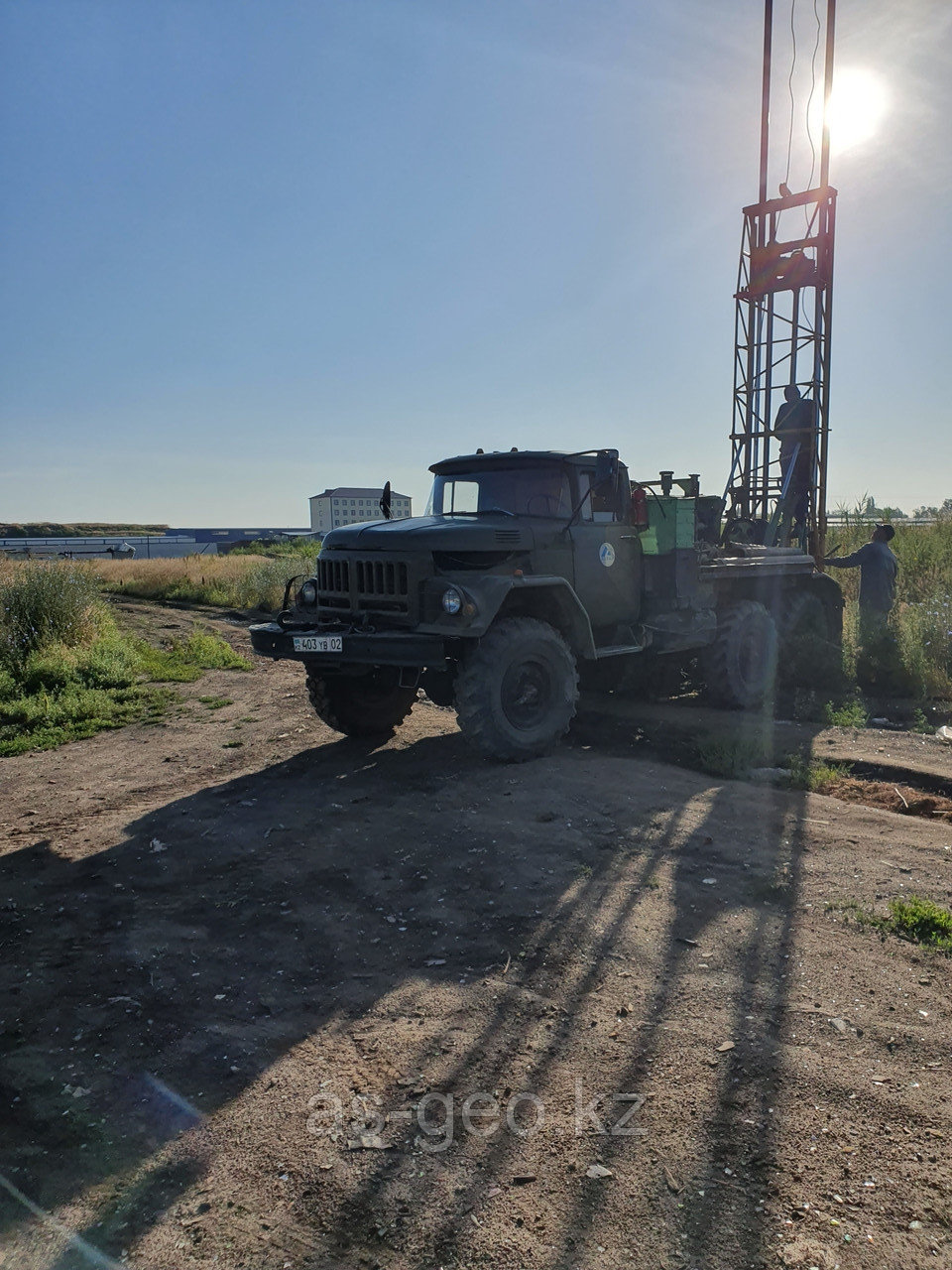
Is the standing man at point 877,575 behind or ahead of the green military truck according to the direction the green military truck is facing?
behind

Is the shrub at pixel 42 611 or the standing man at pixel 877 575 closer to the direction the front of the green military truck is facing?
the shrub

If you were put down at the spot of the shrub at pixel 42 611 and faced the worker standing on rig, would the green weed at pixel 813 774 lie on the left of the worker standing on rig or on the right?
right

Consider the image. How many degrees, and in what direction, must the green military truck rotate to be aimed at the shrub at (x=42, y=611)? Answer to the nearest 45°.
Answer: approximately 90° to its right

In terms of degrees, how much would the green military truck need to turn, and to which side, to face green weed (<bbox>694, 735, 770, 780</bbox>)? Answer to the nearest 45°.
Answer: approximately 135° to its left

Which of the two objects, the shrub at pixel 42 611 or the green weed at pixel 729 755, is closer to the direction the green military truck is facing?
the shrub

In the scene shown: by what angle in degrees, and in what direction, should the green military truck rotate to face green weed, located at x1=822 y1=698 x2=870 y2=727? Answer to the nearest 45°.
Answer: approximately 180°

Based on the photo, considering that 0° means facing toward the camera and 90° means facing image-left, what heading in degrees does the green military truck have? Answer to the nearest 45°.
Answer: approximately 45°
